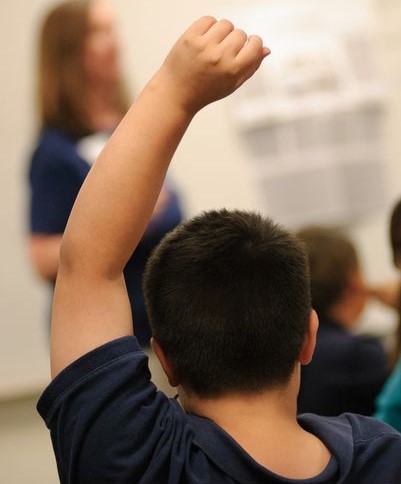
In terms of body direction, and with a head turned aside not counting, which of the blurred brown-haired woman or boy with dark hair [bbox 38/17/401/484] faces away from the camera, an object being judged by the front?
the boy with dark hair

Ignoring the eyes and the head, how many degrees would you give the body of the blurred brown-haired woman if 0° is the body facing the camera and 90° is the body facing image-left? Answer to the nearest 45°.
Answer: approximately 315°

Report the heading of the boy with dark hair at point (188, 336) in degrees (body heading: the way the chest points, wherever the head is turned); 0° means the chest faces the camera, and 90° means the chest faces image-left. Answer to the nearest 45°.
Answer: approximately 180°

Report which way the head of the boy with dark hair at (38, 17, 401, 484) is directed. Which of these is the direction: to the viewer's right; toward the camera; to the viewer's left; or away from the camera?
away from the camera

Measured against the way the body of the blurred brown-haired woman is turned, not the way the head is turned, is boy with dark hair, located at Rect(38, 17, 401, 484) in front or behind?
in front

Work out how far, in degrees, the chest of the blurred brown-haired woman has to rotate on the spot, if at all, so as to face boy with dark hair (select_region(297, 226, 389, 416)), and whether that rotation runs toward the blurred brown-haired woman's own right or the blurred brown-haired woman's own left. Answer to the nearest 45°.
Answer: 0° — they already face them

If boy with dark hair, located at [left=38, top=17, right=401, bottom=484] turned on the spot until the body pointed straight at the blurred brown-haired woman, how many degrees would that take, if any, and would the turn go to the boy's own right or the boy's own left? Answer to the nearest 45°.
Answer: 0° — they already face them

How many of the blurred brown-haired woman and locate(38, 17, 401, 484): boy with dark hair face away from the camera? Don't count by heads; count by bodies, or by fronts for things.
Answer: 1
